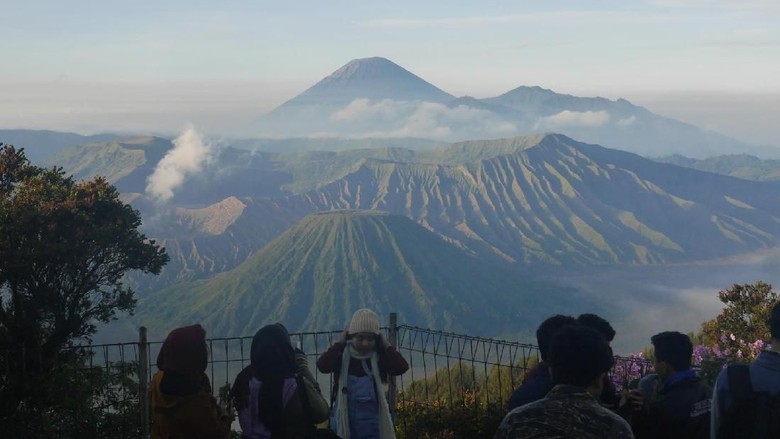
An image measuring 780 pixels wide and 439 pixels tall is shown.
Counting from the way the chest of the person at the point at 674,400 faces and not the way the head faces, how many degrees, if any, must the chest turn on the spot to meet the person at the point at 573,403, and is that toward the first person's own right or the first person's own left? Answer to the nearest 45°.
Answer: approximately 135° to the first person's own left

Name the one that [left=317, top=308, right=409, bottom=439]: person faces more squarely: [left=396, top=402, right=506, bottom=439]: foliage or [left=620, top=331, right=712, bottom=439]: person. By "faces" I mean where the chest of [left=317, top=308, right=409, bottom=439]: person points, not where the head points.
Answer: the person

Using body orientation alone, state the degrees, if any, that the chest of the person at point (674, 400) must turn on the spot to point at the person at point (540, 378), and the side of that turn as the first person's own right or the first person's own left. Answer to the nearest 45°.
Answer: approximately 90° to the first person's own left

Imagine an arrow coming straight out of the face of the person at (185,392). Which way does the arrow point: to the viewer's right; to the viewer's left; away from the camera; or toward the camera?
away from the camera

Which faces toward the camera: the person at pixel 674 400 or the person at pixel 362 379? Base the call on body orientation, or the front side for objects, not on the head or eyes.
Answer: the person at pixel 362 379

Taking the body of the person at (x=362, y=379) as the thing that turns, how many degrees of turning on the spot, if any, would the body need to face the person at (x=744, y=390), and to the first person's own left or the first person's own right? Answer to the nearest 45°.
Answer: approximately 45° to the first person's own left

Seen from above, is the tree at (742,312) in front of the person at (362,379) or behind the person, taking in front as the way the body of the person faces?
behind

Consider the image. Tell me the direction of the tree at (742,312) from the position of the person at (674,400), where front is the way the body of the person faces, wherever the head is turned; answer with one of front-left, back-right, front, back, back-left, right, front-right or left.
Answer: front-right

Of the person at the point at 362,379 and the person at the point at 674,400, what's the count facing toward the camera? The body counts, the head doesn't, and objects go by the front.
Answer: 1

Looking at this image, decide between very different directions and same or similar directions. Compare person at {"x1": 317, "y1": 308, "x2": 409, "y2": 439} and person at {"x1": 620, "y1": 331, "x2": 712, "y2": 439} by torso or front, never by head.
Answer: very different directions

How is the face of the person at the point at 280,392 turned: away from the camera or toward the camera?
away from the camera

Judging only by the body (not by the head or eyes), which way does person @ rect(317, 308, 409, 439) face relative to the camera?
toward the camera

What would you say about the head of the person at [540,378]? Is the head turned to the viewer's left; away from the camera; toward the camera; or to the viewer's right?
away from the camera

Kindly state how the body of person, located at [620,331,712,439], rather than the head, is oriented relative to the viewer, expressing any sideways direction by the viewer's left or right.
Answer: facing away from the viewer and to the left of the viewer

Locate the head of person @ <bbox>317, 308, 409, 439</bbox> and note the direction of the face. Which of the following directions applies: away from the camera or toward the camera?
toward the camera
